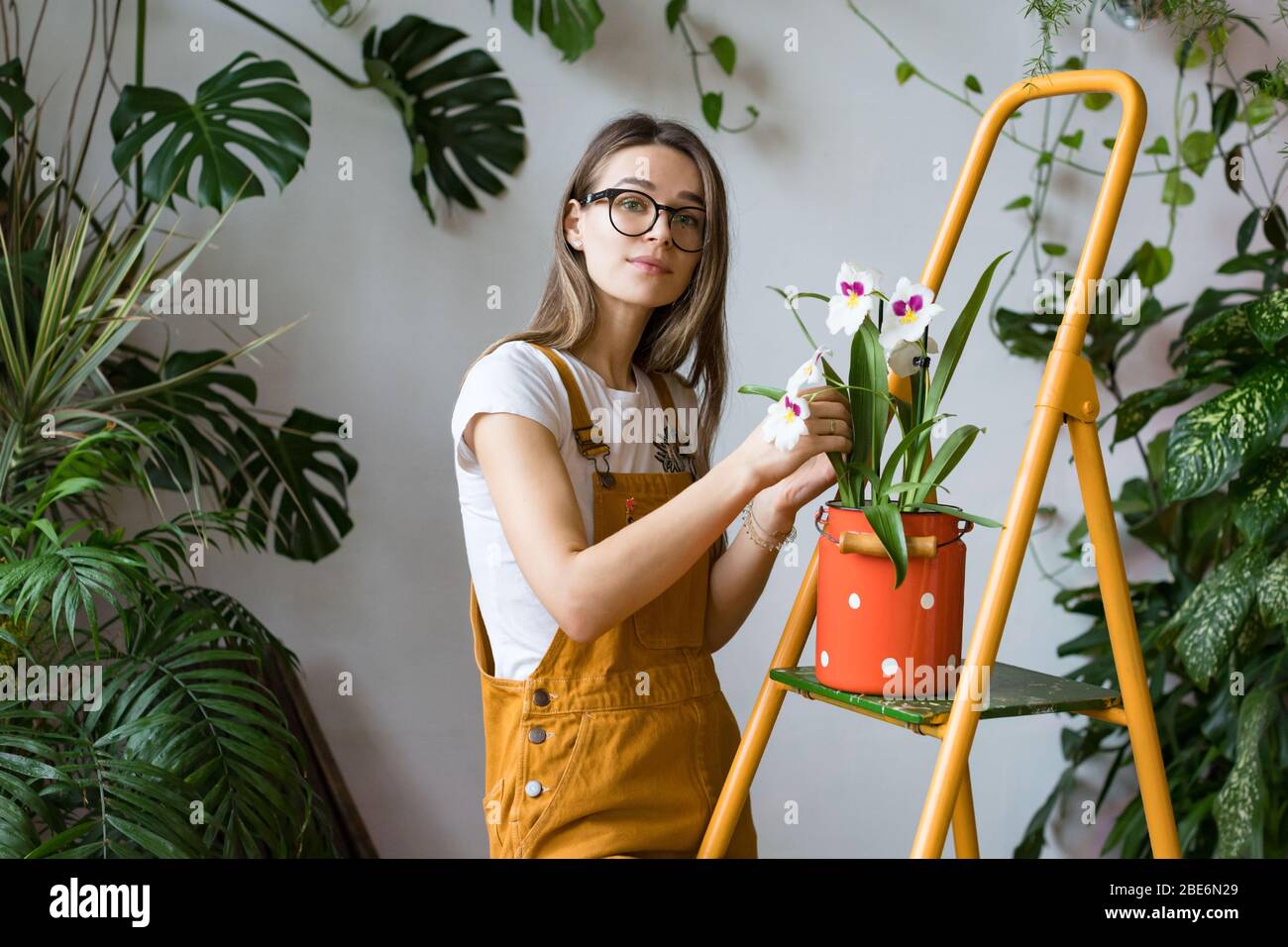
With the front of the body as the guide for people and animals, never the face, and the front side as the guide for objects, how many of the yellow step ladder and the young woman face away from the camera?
0

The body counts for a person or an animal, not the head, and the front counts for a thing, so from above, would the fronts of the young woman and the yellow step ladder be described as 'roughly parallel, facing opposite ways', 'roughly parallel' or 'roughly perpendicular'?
roughly perpendicular

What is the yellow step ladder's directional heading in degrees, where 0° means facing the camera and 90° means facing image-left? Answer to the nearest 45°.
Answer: approximately 45°

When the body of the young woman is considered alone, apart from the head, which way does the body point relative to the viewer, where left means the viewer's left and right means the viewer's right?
facing the viewer and to the right of the viewer
